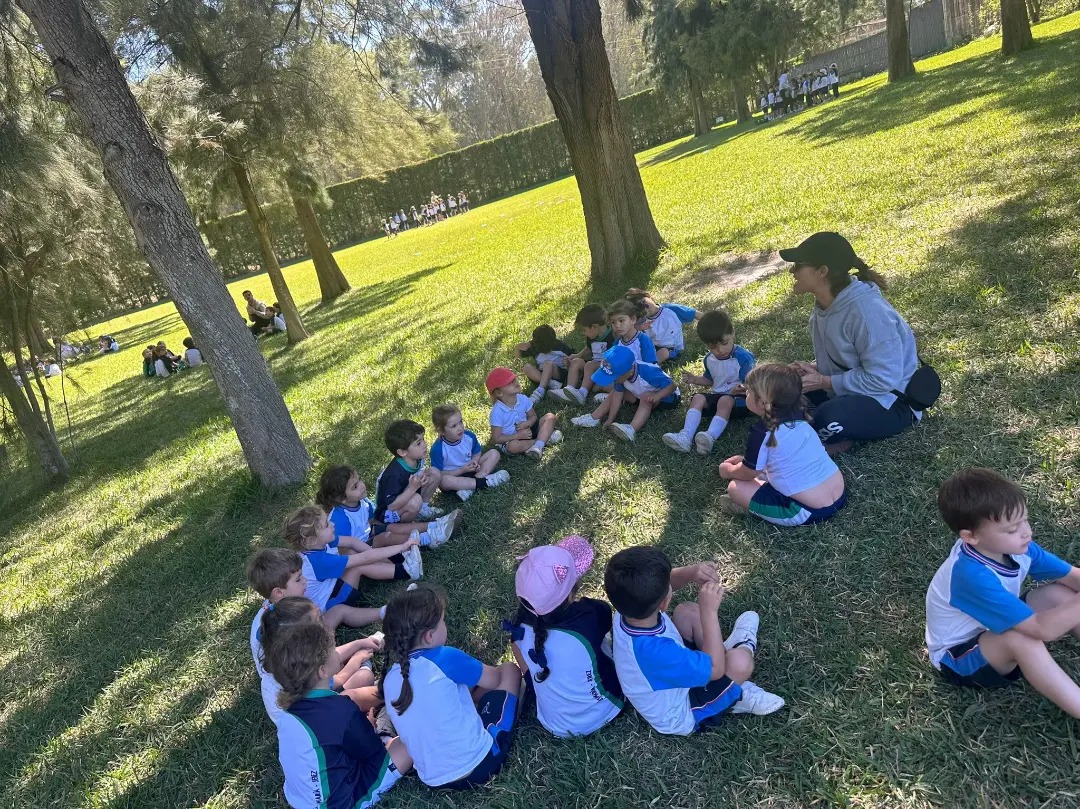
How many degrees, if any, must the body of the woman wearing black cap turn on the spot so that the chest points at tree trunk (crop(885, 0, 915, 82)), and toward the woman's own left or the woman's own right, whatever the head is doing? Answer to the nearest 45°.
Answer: approximately 90° to the woman's own right

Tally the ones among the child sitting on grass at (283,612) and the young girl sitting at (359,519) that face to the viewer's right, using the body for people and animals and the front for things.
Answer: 2

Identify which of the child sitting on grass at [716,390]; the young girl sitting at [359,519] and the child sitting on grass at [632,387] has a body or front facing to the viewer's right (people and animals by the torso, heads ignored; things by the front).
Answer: the young girl sitting

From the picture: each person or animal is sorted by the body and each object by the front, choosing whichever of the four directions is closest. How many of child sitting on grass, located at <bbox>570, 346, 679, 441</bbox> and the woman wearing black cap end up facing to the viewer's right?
0

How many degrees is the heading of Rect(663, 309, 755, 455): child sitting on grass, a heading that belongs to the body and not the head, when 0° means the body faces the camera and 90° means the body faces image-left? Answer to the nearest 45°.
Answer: approximately 45°

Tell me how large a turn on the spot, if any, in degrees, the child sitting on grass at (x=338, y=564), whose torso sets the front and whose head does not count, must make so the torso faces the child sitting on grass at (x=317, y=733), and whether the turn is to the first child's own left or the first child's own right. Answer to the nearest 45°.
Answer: approximately 90° to the first child's own right

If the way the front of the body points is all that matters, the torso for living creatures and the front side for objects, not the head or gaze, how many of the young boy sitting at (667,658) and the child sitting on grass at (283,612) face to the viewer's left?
0

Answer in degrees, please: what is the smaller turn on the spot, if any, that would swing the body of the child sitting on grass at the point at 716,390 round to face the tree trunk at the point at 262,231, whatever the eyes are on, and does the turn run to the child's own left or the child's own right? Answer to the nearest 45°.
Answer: approximately 90° to the child's own right

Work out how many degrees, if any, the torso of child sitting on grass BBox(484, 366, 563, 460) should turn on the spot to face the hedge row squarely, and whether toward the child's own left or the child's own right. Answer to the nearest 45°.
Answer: approximately 135° to the child's own left

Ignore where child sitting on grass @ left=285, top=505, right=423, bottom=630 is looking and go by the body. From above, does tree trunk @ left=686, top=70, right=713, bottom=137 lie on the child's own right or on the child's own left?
on the child's own left

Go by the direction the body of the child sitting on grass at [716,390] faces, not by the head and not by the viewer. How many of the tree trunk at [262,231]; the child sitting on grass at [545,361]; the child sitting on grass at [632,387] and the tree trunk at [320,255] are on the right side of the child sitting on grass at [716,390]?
4

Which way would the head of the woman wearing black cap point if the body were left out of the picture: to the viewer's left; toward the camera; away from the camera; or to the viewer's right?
to the viewer's left
